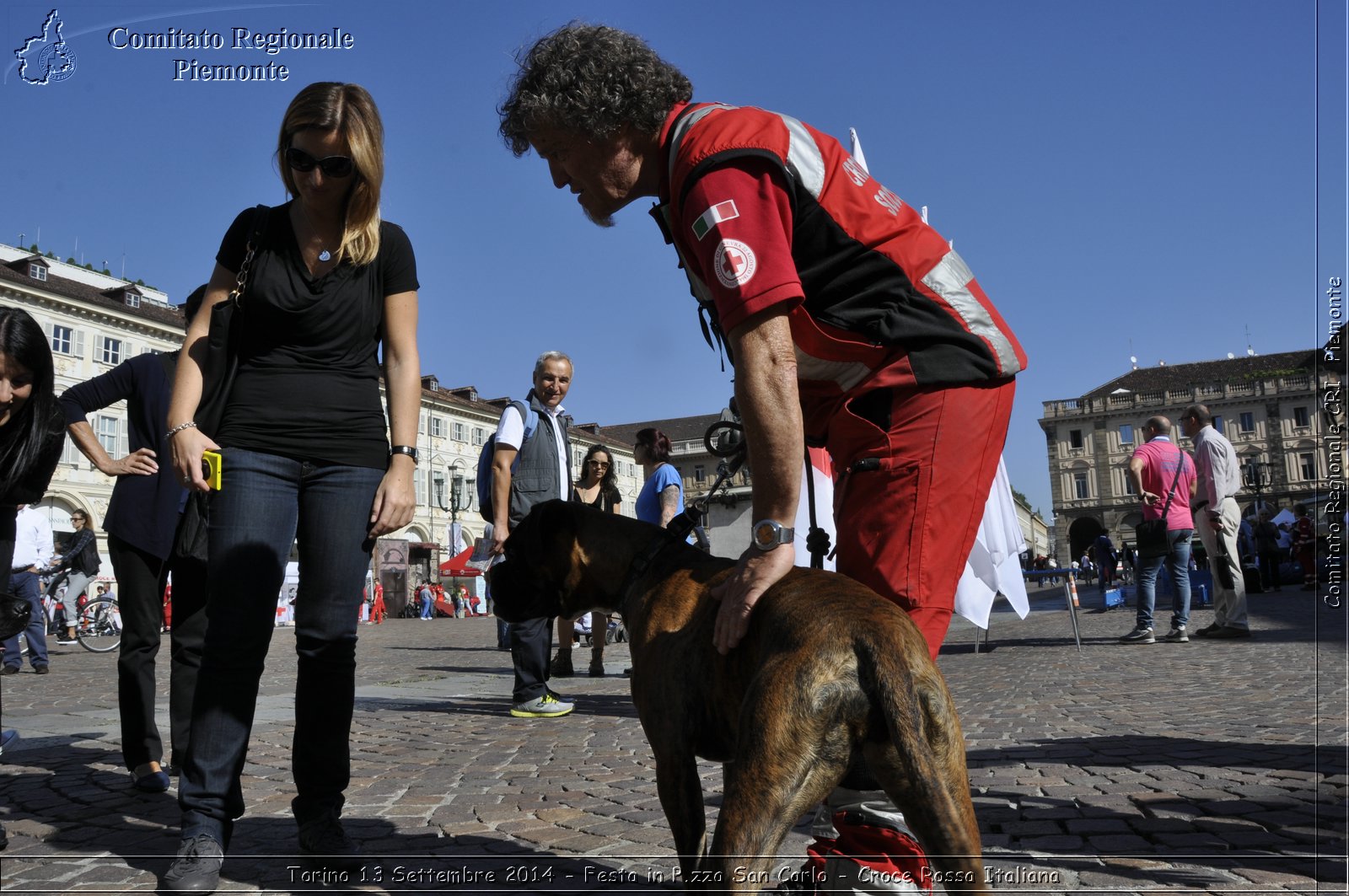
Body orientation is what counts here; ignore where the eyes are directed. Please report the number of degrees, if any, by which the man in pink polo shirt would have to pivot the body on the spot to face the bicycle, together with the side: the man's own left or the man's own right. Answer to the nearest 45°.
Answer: approximately 45° to the man's own left

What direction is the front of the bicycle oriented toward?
to the viewer's left

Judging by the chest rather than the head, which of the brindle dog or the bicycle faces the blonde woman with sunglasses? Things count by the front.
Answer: the brindle dog

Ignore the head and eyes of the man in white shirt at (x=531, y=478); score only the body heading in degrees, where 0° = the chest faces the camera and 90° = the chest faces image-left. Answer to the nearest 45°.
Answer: approximately 315°

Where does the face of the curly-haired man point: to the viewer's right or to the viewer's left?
to the viewer's left

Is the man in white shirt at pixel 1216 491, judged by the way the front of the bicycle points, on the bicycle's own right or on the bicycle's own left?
on the bicycle's own left

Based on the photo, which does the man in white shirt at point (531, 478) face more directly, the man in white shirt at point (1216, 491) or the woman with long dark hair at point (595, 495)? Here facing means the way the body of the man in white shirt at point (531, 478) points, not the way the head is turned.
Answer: the man in white shirt

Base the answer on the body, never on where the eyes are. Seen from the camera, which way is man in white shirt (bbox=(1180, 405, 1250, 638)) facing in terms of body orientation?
to the viewer's left

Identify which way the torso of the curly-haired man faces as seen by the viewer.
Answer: to the viewer's left

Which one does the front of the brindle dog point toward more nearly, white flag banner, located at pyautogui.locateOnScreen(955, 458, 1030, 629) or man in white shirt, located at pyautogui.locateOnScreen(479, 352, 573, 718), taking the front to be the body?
the man in white shirt

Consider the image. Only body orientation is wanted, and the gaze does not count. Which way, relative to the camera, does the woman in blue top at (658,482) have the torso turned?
to the viewer's left
